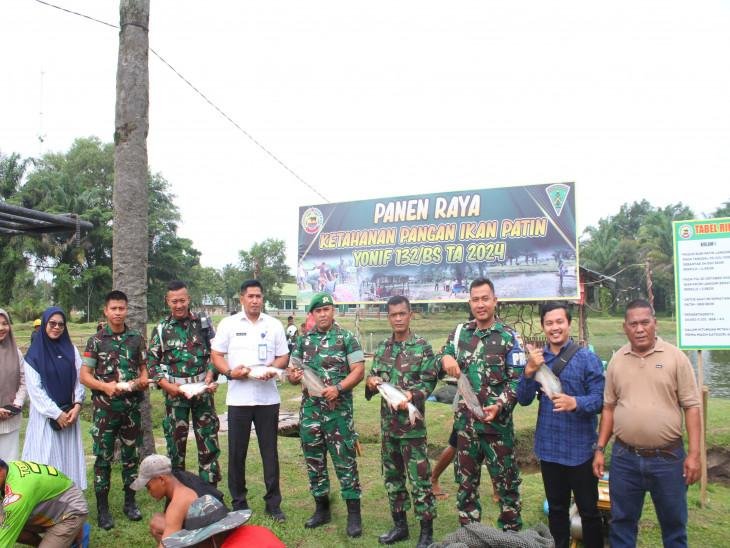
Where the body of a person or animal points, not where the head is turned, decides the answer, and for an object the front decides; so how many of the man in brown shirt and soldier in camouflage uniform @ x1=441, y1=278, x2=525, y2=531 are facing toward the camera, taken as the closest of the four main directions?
2

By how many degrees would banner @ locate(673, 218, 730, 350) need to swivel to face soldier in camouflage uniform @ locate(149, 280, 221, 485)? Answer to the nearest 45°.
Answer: approximately 45° to its right

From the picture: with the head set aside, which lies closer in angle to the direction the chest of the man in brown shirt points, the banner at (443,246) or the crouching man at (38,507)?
the crouching man

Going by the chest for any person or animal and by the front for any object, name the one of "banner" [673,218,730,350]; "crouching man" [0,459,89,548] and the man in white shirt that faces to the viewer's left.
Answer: the crouching man

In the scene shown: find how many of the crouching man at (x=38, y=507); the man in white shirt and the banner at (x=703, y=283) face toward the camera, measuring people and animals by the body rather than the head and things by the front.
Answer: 2

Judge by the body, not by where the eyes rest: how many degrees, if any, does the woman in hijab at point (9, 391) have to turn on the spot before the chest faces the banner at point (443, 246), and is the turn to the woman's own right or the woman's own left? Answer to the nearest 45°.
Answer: approximately 135° to the woman's own left

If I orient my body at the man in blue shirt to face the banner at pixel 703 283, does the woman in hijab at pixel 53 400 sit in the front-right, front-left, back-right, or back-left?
back-left

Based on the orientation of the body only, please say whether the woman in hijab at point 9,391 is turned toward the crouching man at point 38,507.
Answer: yes
